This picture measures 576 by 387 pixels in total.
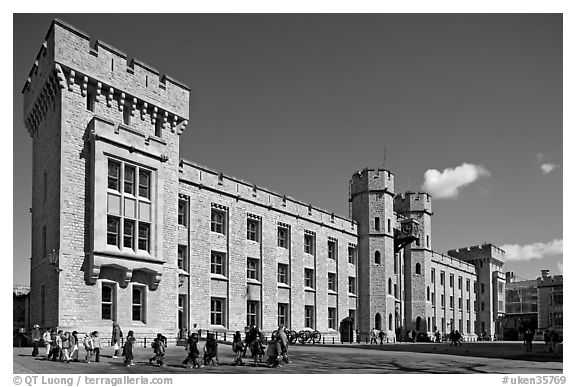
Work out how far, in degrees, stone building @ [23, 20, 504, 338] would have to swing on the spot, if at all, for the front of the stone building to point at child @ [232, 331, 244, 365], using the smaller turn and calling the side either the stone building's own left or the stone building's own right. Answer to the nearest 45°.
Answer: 0° — it already faces them

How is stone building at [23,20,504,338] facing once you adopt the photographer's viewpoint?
facing the viewer and to the right of the viewer

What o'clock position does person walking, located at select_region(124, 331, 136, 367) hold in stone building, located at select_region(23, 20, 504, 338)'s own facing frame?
The person walking is roughly at 1 o'clock from the stone building.

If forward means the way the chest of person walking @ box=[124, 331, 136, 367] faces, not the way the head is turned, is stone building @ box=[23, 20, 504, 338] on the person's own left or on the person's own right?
on the person's own left
